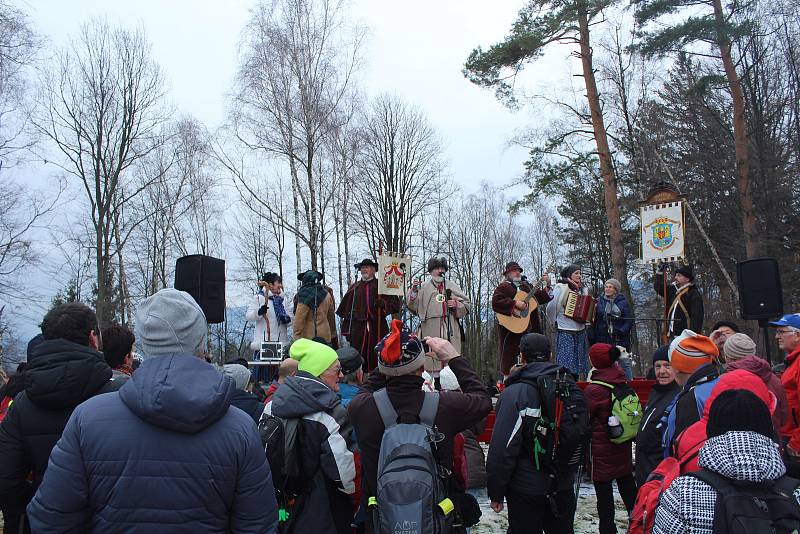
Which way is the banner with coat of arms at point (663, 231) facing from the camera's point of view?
toward the camera

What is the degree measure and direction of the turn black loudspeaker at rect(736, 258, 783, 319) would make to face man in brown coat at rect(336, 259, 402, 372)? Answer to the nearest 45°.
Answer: approximately 90° to its right

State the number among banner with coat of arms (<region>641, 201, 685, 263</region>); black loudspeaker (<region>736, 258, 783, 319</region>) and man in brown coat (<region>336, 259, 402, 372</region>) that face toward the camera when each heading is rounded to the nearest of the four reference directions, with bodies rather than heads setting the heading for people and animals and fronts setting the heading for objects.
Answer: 3

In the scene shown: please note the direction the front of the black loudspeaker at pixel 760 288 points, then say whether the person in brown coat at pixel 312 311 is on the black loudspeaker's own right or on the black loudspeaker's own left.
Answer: on the black loudspeaker's own right

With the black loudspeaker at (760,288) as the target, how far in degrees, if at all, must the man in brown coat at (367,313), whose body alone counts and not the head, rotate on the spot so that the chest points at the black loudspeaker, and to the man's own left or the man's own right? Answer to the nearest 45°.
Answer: approximately 45° to the man's own left

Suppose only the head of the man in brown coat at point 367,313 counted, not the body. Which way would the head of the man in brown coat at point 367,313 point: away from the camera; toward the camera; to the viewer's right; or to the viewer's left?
toward the camera

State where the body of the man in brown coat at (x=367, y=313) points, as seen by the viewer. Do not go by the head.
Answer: toward the camera

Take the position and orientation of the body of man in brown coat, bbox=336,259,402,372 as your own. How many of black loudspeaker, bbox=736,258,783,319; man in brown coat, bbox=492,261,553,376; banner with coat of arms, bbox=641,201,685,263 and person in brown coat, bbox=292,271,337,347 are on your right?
1

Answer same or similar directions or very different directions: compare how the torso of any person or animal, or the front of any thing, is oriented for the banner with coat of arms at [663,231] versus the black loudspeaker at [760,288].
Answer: same or similar directions

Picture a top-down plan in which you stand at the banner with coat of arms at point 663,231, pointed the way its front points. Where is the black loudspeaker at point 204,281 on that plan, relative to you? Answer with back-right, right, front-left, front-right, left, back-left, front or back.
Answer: front-right

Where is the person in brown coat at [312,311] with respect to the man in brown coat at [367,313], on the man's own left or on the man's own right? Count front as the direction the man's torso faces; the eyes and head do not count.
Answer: on the man's own right

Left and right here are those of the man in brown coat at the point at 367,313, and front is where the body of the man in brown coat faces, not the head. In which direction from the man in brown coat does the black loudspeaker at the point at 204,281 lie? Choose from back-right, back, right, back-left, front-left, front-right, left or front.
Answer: front-right

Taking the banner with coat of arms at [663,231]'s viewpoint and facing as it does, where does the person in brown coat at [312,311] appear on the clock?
The person in brown coat is roughly at 2 o'clock from the banner with coat of arms.

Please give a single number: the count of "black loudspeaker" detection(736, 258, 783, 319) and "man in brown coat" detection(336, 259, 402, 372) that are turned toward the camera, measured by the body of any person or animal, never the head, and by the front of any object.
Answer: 2

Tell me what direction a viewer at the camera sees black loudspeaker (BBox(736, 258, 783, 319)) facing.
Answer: facing the viewer
